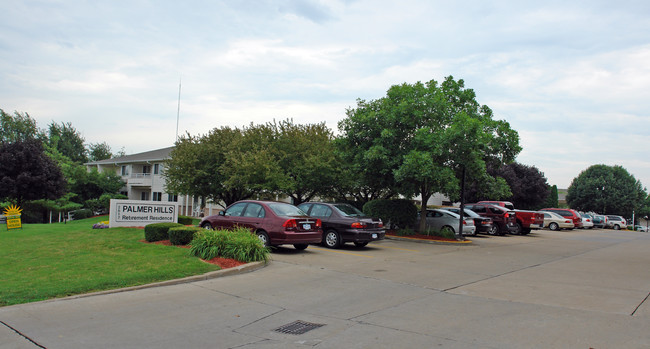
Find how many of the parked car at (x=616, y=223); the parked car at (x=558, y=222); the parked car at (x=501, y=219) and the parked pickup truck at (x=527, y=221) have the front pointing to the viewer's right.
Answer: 0

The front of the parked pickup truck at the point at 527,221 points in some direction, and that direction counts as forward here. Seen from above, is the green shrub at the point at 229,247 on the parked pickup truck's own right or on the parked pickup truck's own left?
on the parked pickup truck's own left

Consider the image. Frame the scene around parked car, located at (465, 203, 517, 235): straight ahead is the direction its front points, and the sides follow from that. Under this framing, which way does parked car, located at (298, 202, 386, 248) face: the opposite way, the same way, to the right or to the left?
the same way

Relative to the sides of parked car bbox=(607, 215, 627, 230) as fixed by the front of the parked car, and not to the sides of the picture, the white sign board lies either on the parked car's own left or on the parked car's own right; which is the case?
on the parked car's own left

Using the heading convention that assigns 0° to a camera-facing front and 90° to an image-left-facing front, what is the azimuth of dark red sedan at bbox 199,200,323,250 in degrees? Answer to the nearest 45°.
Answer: approximately 135°

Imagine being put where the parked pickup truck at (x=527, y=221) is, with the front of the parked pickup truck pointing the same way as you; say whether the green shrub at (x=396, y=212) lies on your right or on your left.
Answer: on your left

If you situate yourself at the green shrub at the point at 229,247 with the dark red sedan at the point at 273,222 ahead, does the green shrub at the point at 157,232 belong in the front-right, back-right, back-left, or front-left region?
front-left

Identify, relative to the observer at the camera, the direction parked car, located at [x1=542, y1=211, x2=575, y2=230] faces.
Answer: facing away from the viewer and to the left of the viewer

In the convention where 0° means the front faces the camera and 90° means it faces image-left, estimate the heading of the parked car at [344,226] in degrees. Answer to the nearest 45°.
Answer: approximately 135°

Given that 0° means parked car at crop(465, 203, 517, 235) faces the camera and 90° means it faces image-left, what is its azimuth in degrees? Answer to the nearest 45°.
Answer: approximately 135°

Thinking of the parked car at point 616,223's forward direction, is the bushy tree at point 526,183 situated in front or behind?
in front

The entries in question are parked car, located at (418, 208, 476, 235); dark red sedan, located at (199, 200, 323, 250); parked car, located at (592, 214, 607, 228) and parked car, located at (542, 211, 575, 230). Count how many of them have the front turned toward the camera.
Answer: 0

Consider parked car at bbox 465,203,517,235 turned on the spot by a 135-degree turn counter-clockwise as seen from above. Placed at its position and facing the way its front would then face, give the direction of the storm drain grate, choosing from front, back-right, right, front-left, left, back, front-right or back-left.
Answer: front

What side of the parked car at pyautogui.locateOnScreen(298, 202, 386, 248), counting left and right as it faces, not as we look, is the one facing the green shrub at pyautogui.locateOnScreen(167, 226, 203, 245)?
left

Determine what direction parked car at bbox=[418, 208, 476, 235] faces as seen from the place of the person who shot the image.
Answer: facing away from the viewer and to the left of the viewer

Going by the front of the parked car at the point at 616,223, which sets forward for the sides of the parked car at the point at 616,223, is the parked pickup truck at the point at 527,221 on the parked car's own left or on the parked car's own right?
on the parked car's own left

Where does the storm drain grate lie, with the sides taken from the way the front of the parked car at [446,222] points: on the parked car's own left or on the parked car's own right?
on the parked car's own left

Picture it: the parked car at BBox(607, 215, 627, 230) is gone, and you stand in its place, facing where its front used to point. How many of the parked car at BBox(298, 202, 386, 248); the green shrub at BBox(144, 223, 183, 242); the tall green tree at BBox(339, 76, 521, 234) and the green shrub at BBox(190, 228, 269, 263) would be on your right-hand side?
0

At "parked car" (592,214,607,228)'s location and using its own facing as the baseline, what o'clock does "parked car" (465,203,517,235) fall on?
"parked car" (465,203,517,235) is roughly at 8 o'clock from "parked car" (592,214,607,228).
